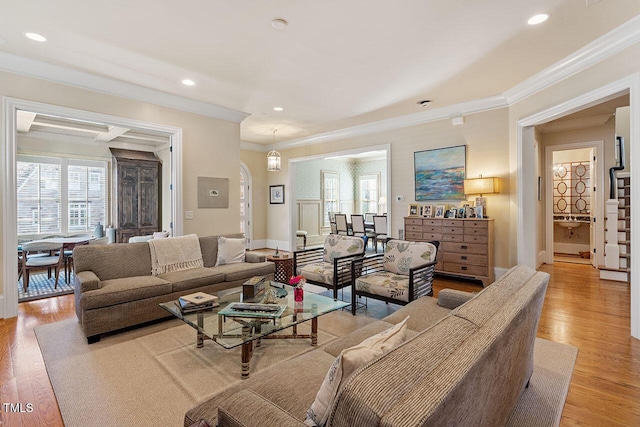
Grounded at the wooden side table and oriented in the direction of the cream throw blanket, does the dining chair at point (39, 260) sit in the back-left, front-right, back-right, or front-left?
front-right

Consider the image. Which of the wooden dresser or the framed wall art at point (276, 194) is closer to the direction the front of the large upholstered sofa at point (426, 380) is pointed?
the framed wall art

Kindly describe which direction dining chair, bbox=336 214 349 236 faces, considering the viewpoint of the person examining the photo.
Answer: facing away from the viewer and to the right of the viewer

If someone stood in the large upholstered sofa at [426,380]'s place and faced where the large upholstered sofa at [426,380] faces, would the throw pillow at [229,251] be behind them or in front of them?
in front

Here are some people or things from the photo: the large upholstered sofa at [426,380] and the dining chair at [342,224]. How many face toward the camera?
0

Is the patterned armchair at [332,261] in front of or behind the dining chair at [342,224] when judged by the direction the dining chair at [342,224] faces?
behind

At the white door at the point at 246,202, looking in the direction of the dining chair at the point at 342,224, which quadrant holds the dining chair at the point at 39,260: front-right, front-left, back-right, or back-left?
back-right

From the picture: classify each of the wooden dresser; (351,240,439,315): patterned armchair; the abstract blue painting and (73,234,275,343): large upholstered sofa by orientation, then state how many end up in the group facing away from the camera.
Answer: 0

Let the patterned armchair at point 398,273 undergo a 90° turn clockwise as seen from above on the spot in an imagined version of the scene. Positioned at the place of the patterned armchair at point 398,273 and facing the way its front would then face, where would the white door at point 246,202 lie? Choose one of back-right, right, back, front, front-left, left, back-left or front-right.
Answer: front

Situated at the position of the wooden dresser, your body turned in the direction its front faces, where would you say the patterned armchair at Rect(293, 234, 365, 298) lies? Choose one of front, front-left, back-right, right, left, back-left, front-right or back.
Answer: front

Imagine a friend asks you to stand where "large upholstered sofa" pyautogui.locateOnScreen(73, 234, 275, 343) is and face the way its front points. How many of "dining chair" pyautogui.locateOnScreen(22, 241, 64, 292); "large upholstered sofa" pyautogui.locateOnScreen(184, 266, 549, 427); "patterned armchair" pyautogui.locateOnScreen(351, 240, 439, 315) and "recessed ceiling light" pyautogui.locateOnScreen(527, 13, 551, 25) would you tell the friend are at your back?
1

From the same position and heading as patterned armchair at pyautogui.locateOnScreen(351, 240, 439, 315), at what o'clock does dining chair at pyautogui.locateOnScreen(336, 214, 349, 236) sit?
The dining chair is roughly at 4 o'clock from the patterned armchair.

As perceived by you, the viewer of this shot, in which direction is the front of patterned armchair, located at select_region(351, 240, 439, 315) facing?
facing the viewer and to the left of the viewer

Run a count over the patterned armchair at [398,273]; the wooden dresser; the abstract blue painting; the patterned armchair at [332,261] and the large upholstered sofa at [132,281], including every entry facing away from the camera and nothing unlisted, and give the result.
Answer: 0

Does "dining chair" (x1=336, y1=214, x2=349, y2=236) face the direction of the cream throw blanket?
no

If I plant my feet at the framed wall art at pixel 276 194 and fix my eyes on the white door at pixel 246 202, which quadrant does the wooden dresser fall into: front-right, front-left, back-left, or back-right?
back-left

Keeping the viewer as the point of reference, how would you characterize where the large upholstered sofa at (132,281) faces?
facing the viewer and to the right of the viewer

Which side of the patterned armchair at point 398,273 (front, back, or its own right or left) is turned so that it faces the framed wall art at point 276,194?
right

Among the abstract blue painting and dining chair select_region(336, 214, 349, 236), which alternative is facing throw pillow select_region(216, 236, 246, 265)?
the abstract blue painting

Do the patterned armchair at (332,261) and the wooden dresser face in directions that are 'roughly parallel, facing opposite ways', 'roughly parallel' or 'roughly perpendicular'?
roughly parallel
